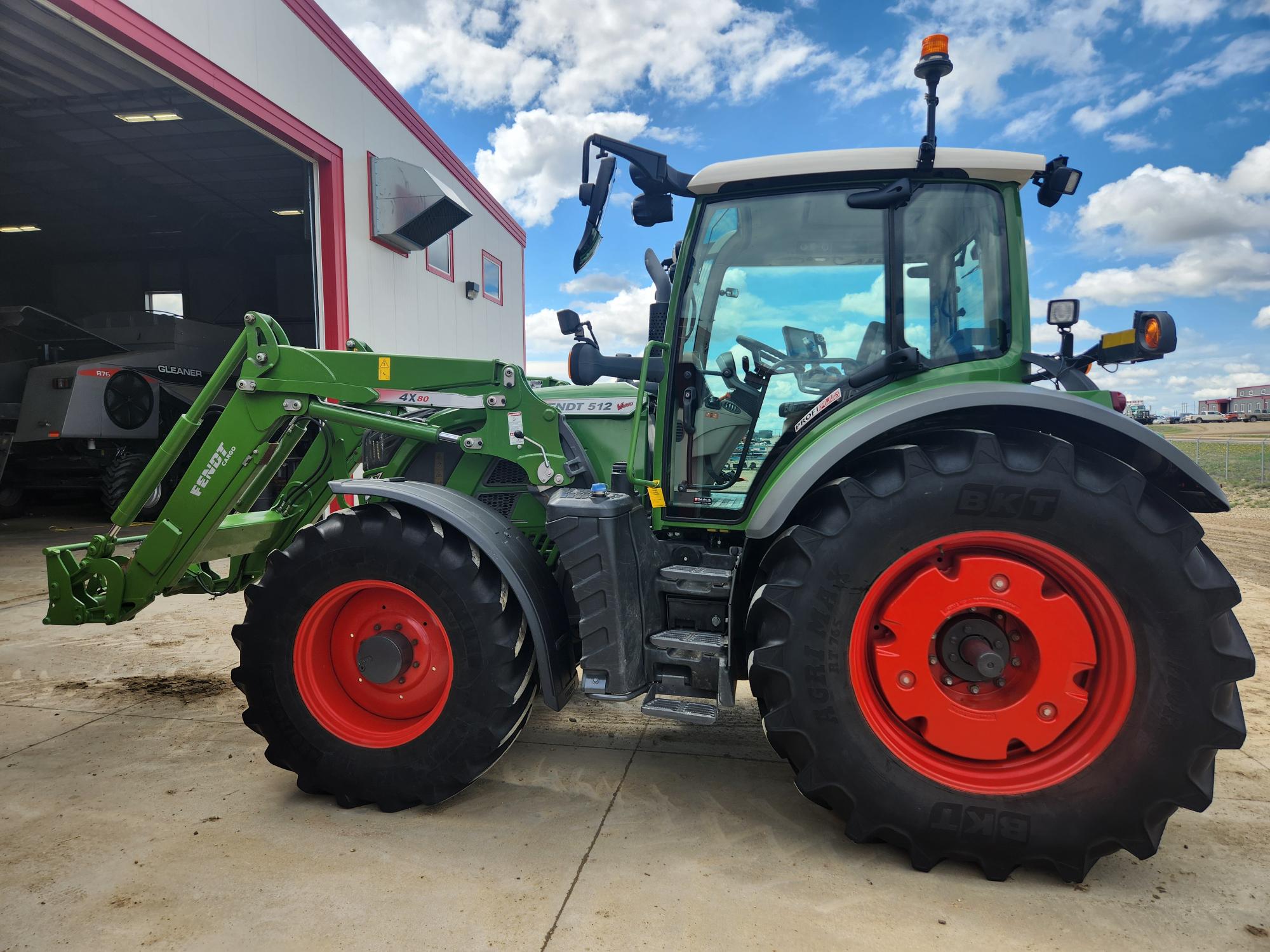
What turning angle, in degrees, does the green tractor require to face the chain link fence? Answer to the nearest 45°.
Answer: approximately 135° to its right

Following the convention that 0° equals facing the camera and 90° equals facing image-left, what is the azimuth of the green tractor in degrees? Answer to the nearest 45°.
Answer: approximately 90°
